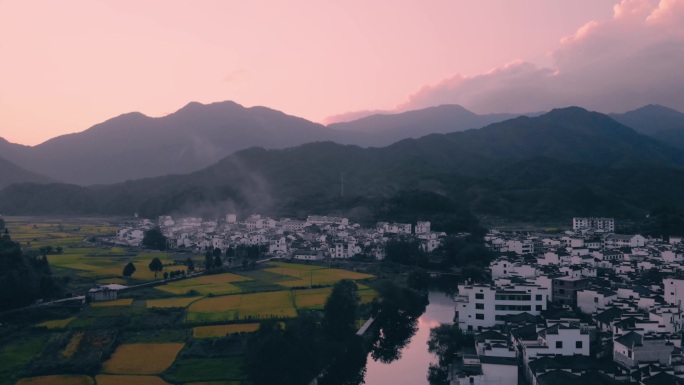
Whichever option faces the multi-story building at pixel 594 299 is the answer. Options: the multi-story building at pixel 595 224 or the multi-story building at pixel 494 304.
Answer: the multi-story building at pixel 595 224

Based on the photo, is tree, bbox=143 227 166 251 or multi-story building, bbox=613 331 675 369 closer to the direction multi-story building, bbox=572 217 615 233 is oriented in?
the multi-story building

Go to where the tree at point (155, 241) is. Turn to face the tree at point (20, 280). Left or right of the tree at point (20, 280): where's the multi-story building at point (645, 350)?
left

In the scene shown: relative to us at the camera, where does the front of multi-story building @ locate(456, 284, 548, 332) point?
facing the viewer

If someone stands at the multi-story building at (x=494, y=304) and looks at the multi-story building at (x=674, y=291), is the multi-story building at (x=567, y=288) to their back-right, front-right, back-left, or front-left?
front-left

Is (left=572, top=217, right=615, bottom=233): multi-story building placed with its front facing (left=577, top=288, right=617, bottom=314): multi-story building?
yes

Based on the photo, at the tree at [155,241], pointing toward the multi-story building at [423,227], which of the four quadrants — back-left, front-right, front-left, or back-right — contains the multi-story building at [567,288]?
front-right

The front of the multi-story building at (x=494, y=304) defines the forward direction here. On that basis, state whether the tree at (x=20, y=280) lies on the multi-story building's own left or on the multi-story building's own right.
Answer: on the multi-story building's own right

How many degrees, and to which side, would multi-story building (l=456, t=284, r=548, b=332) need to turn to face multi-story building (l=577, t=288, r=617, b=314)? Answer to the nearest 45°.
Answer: approximately 135° to its left

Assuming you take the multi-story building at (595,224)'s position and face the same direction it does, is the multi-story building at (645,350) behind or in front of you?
in front

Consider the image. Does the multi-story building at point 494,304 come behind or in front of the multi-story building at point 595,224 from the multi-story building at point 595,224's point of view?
in front

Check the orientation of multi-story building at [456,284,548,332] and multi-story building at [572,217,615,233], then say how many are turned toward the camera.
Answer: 2

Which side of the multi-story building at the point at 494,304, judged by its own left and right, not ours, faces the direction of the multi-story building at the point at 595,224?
back

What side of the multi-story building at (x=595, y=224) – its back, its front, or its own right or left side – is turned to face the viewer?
front

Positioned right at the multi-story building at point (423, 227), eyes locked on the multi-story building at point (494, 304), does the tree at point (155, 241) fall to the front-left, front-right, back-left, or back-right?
front-right
